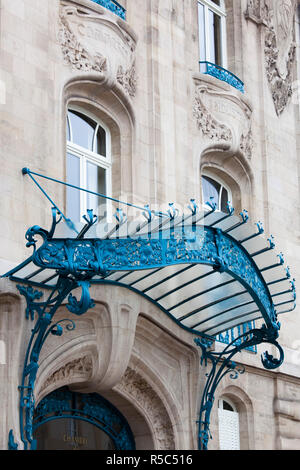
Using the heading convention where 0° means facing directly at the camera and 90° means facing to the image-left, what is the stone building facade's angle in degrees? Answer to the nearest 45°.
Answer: approximately 315°
